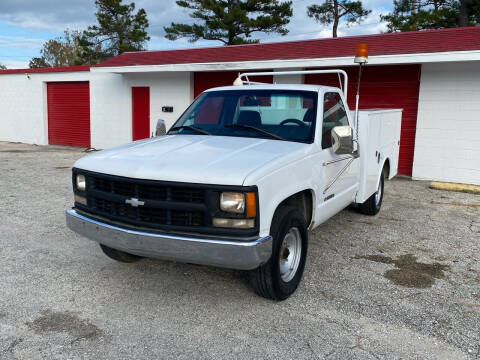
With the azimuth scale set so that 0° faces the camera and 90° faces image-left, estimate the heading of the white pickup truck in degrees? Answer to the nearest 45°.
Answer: approximately 45°

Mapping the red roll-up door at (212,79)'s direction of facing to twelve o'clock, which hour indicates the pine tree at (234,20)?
The pine tree is roughly at 6 o'clock from the red roll-up door.

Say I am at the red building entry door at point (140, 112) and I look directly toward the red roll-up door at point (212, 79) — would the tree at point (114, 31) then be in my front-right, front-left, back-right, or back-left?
back-left

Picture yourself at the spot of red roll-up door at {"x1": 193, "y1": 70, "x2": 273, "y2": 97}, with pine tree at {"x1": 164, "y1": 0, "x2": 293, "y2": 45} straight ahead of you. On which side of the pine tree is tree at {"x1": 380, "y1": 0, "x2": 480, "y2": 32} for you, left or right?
right

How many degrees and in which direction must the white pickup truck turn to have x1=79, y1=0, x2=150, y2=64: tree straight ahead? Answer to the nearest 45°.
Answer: approximately 135° to its right

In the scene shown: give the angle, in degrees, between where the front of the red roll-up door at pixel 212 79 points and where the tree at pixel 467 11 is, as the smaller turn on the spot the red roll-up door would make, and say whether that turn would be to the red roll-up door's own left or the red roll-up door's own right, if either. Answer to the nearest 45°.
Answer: approximately 135° to the red roll-up door's own left

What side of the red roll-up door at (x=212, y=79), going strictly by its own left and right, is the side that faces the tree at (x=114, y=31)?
back

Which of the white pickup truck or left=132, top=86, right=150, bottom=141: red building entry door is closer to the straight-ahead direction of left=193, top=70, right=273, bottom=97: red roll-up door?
the white pickup truck

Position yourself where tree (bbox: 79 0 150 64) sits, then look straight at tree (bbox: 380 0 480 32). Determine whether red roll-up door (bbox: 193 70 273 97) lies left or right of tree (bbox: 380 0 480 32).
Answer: right

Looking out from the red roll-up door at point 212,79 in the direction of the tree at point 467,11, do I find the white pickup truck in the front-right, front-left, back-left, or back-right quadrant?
back-right

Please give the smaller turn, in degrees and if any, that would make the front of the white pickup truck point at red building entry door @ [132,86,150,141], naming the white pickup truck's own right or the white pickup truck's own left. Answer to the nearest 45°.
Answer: approximately 135° to the white pickup truck's own right

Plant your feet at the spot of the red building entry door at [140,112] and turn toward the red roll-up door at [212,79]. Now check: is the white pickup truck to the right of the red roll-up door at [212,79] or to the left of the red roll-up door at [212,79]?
right
